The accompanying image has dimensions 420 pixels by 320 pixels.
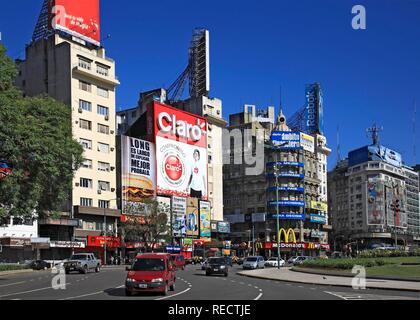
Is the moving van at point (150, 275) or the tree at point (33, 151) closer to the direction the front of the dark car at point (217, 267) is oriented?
the moving van

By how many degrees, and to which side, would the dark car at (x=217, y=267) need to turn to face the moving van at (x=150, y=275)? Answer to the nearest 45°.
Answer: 0° — it already faces it

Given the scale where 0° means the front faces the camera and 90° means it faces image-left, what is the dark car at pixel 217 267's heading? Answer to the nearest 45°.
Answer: approximately 0°
